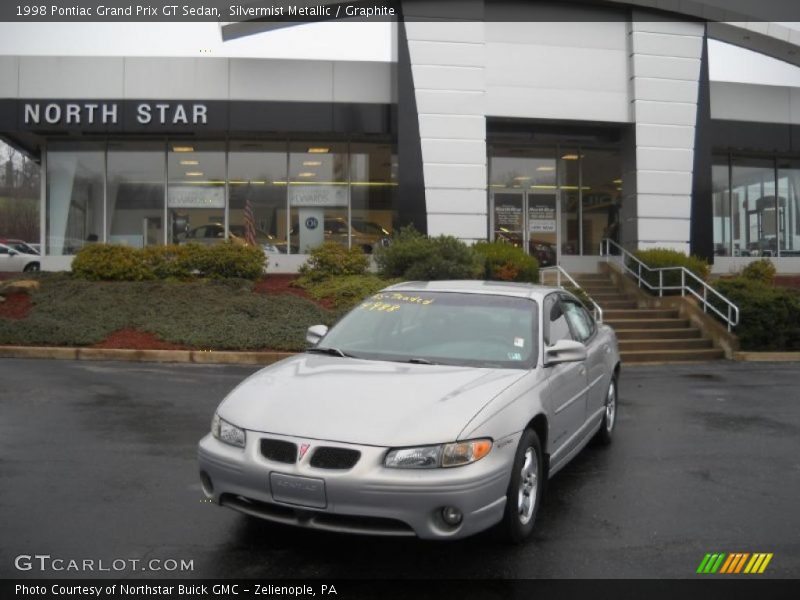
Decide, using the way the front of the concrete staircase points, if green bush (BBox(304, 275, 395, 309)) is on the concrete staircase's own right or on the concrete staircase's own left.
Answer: on the concrete staircase's own right

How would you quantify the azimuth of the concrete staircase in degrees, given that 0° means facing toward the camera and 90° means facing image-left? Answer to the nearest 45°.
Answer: approximately 0°

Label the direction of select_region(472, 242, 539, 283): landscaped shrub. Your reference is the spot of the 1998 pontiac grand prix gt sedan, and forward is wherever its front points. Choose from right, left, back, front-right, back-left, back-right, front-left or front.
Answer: back-right

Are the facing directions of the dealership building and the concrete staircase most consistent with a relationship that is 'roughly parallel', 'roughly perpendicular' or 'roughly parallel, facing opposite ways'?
roughly parallel

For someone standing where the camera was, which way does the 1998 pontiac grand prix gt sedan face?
facing the viewer and to the left of the viewer

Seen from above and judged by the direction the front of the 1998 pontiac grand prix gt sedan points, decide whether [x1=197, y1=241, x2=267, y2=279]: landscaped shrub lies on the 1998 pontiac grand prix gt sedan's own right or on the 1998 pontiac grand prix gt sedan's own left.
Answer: on the 1998 pontiac grand prix gt sedan's own right

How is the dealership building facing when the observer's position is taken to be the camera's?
facing the viewer

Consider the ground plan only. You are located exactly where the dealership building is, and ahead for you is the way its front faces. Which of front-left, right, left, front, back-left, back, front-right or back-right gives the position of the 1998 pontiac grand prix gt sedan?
front

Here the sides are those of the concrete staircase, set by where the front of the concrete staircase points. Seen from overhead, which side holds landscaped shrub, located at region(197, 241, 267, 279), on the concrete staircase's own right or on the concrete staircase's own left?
on the concrete staircase's own right

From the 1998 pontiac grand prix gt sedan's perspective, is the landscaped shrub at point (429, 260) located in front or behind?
behind
